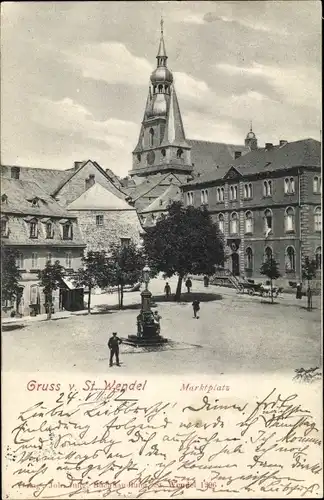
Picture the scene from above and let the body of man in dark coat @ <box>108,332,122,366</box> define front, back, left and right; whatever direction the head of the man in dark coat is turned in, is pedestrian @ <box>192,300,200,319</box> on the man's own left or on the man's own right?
on the man's own left

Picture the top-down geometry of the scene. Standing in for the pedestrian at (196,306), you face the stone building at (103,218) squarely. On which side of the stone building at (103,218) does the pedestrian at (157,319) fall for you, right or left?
left

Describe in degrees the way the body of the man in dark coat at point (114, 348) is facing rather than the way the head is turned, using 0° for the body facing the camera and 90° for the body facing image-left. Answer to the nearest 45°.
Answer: approximately 0°

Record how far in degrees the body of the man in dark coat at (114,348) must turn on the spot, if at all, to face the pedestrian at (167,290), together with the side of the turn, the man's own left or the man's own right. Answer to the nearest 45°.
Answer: approximately 135° to the man's own left

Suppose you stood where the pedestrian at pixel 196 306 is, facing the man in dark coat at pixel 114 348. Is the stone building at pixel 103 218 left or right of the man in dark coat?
right

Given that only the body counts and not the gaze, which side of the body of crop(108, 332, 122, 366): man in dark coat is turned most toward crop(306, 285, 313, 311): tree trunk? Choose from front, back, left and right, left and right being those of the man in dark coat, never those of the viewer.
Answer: left
